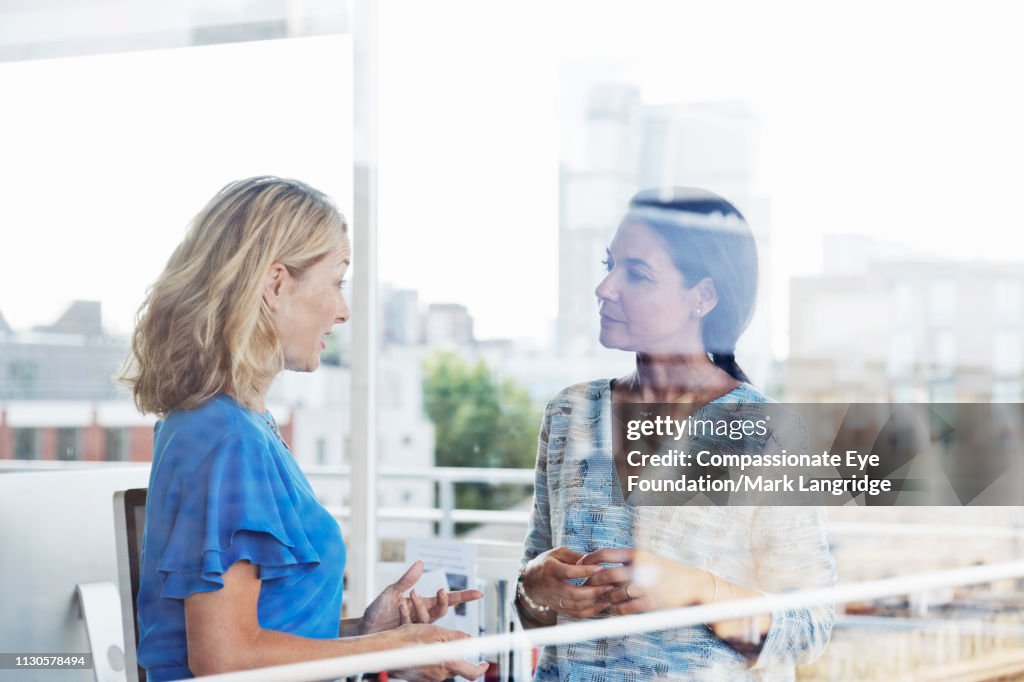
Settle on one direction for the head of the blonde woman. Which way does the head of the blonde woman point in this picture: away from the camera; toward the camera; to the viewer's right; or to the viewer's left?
to the viewer's right

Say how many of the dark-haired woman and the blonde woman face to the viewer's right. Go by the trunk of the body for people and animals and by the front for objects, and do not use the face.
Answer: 1

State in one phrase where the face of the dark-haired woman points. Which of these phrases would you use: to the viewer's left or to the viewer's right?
to the viewer's left

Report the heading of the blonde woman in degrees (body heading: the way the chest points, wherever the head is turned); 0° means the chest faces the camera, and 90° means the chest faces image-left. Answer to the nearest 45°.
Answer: approximately 270°

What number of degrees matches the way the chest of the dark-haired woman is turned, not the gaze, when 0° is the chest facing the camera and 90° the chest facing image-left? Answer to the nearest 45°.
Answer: approximately 45°
